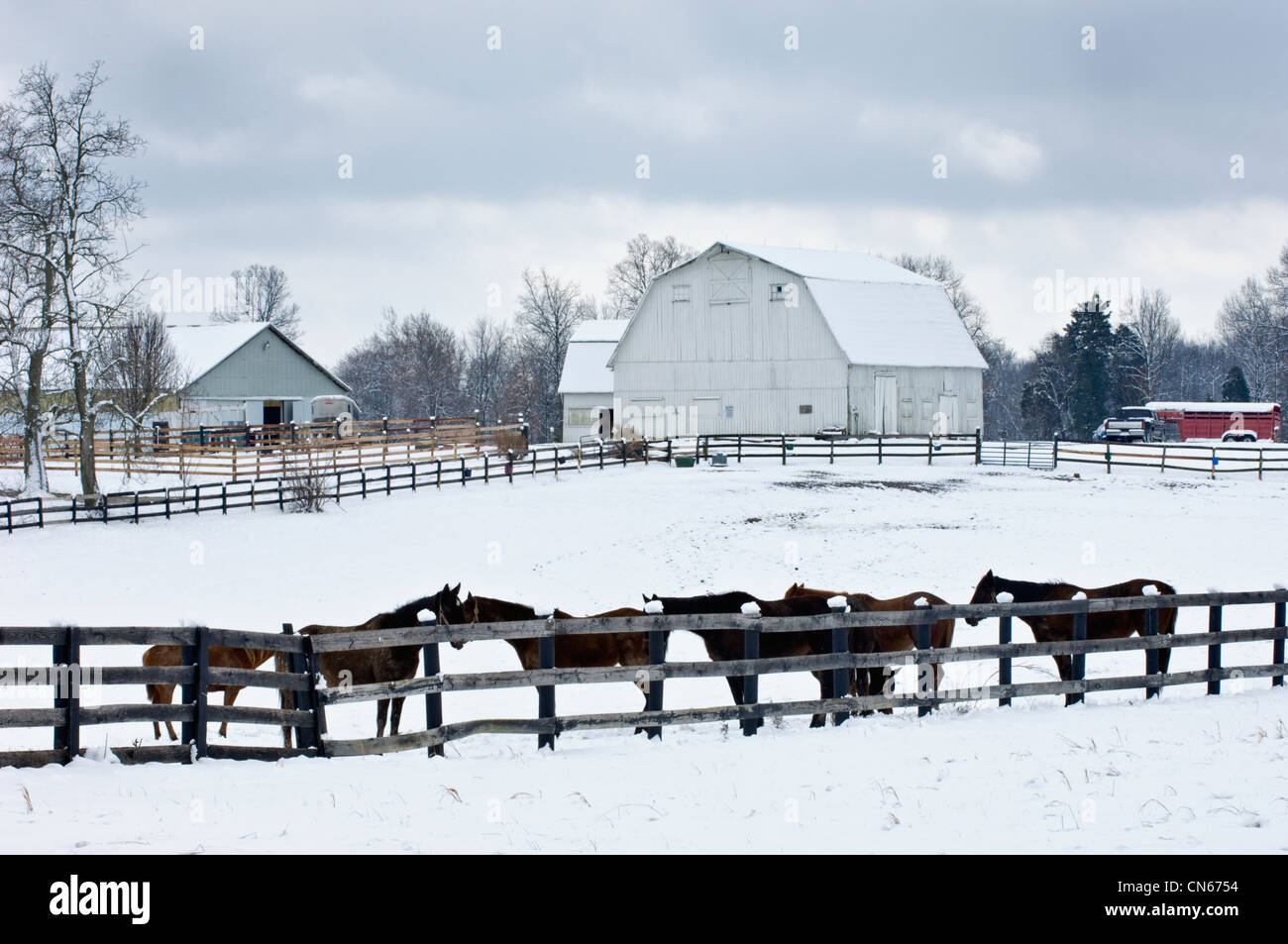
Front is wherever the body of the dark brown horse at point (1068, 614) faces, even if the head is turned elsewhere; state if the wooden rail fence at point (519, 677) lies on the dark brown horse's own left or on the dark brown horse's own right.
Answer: on the dark brown horse's own left

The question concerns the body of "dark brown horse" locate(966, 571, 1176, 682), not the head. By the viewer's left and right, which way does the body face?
facing to the left of the viewer

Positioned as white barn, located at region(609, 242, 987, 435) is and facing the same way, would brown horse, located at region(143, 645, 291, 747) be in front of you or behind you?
in front

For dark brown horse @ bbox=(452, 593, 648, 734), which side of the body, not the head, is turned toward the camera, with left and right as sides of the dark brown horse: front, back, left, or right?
left

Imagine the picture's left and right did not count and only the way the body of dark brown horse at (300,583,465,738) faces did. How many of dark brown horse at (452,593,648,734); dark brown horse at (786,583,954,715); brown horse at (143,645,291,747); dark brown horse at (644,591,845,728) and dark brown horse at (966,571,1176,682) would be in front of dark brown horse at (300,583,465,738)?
4

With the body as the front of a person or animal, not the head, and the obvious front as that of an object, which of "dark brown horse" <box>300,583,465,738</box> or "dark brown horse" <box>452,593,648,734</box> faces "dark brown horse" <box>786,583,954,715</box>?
"dark brown horse" <box>300,583,465,738</box>

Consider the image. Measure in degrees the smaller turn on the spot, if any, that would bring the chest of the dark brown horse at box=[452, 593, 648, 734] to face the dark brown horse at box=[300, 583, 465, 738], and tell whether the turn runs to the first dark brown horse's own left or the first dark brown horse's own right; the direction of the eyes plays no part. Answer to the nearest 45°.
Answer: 0° — it already faces it

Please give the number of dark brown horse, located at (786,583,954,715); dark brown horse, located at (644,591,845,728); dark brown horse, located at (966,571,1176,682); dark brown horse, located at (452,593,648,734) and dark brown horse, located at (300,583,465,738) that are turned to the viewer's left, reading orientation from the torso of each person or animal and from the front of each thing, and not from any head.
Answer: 4

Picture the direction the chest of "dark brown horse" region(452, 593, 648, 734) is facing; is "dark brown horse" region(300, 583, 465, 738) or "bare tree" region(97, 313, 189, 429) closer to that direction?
the dark brown horse

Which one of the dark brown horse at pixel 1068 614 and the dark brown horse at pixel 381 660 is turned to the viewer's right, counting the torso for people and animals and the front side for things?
the dark brown horse at pixel 381 660

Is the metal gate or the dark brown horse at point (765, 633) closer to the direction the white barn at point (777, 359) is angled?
the dark brown horse

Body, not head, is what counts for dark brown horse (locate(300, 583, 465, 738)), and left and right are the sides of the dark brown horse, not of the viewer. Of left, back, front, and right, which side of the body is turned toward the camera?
right

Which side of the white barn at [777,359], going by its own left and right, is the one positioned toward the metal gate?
left

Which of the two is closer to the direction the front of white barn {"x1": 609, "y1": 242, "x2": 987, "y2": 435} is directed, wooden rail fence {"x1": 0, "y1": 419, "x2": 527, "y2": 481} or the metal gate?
the wooden rail fence

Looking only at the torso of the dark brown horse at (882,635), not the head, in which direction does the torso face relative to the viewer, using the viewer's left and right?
facing to the left of the viewer

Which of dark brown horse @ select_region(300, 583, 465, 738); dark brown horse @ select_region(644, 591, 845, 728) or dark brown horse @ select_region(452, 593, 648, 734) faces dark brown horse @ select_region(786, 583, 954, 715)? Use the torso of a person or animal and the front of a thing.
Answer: dark brown horse @ select_region(300, 583, 465, 738)

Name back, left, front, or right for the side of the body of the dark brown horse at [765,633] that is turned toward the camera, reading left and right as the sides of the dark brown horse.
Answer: left
